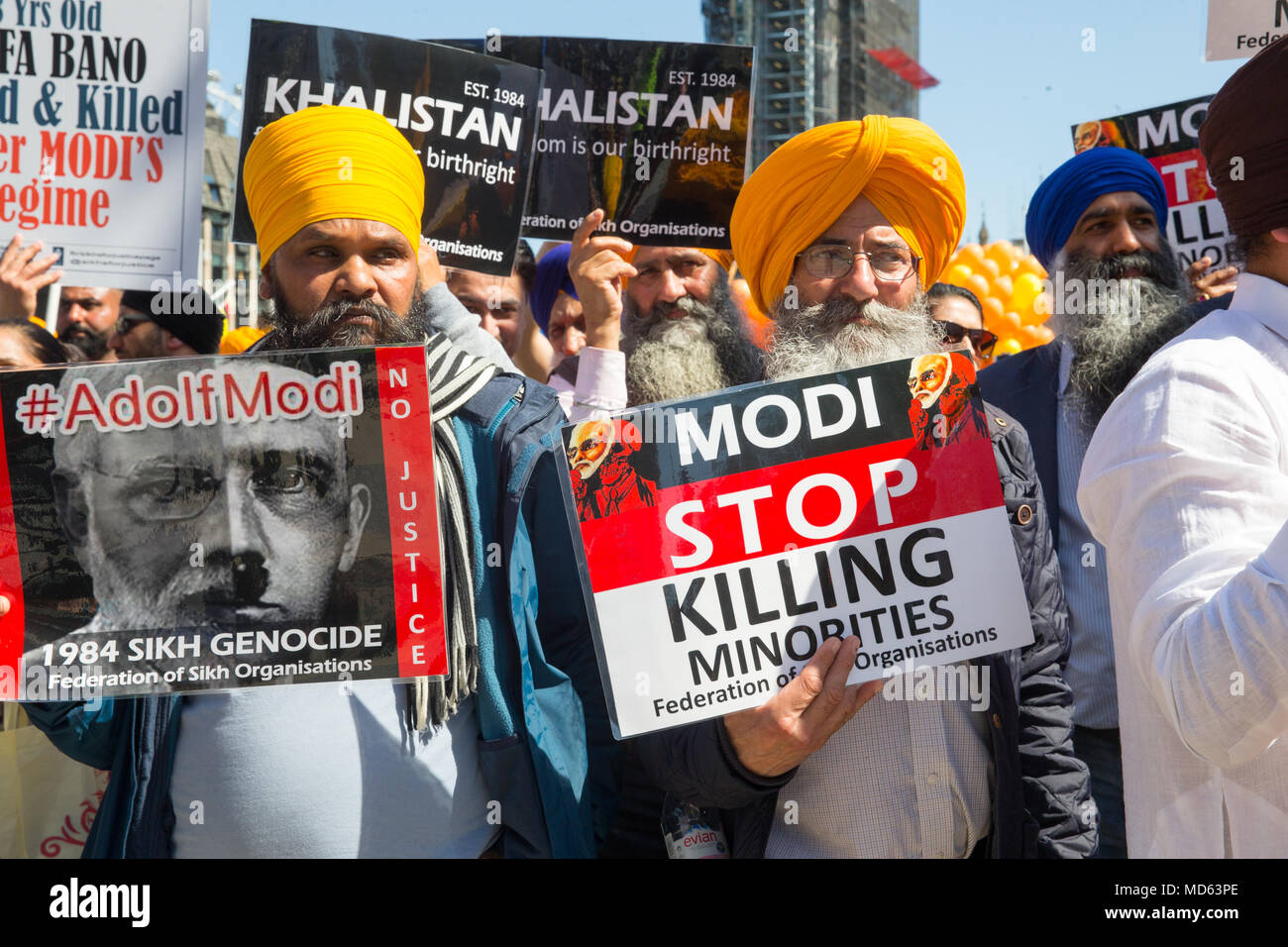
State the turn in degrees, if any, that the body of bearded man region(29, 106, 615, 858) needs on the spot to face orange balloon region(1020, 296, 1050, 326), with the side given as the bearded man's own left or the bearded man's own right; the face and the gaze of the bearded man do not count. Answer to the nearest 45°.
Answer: approximately 135° to the bearded man's own left

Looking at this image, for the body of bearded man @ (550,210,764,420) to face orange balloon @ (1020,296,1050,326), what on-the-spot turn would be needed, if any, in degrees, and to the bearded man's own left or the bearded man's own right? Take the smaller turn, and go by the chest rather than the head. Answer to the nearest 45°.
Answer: approximately 135° to the bearded man's own left

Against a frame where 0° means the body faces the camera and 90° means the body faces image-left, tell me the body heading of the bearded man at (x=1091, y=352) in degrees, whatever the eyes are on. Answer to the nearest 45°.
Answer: approximately 315°

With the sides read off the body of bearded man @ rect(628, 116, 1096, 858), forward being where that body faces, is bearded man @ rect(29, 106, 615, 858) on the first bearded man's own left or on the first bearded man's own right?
on the first bearded man's own right

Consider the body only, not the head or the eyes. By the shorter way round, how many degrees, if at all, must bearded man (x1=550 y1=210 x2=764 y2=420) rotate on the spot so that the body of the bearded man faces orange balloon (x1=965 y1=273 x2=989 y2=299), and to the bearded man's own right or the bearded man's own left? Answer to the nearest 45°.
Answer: approximately 135° to the bearded man's own left

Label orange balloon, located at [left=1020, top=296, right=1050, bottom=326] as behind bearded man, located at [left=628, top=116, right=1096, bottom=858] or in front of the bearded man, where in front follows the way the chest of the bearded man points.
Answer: behind

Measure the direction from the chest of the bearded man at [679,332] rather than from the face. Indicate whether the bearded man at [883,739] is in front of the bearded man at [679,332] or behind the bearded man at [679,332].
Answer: in front
